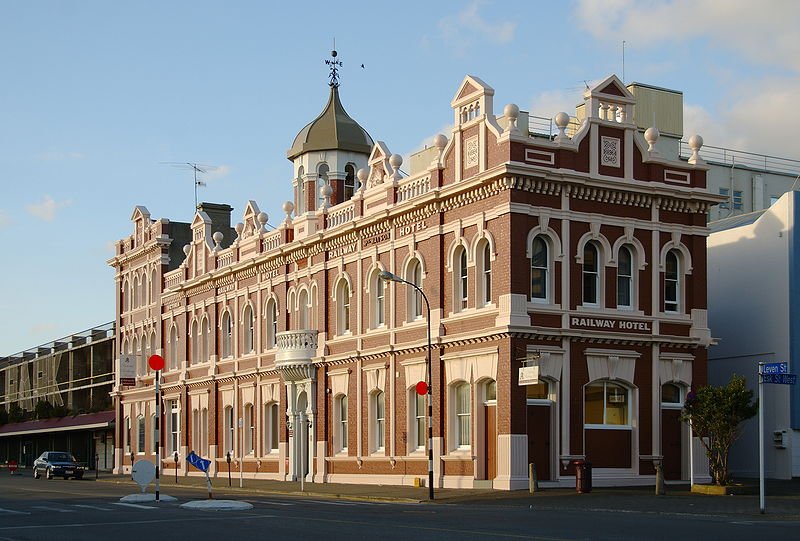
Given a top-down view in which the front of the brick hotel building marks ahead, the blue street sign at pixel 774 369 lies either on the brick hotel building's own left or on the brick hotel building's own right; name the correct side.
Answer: on the brick hotel building's own left

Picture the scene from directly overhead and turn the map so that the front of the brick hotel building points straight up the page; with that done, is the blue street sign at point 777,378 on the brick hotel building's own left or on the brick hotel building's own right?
on the brick hotel building's own left

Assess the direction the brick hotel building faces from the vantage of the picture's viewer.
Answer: facing the viewer and to the left of the viewer

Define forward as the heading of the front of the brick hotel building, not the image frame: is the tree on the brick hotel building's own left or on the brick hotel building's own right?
on the brick hotel building's own left
